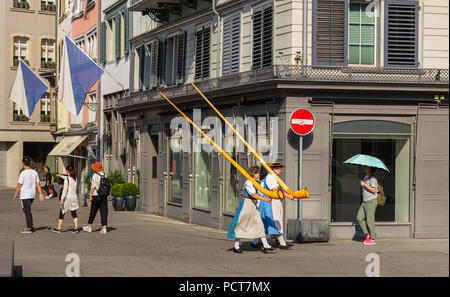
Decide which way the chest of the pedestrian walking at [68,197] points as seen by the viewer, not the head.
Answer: to the viewer's left

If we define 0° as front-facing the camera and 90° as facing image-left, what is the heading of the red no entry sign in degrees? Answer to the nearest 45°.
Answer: approximately 0°

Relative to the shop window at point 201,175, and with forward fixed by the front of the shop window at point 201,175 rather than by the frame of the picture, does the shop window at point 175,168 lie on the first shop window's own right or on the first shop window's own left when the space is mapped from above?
on the first shop window's own right
